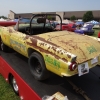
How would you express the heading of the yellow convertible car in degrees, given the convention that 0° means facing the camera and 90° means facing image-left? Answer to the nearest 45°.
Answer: approximately 135°
